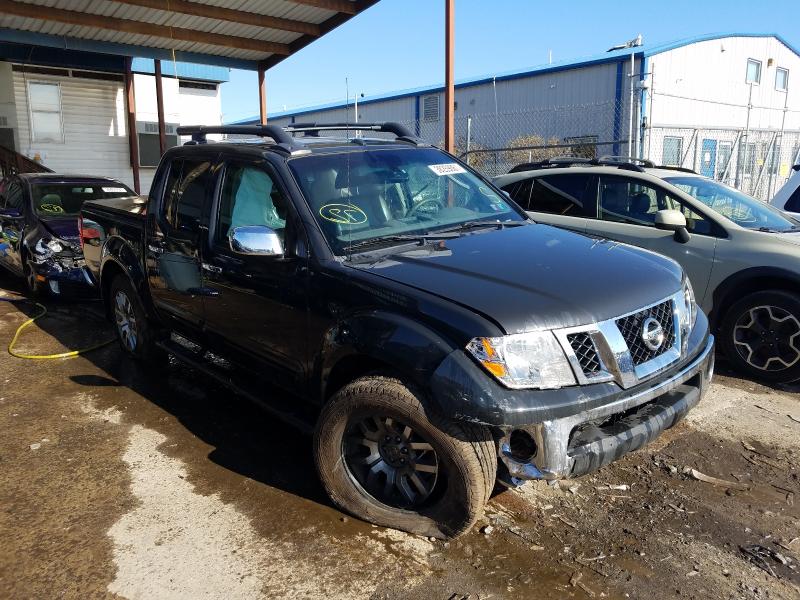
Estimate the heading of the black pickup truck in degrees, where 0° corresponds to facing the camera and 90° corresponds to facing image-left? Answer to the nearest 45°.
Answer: approximately 315°

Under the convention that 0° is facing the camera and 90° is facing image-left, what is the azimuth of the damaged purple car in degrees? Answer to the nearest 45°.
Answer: approximately 315°

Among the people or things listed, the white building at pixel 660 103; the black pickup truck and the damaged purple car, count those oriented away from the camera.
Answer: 0

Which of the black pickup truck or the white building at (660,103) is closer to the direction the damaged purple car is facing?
the black pickup truck

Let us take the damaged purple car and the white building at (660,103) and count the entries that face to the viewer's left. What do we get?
0

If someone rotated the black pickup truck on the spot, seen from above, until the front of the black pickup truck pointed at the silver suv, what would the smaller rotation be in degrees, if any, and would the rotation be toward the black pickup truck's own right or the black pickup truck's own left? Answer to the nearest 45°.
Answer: approximately 90° to the black pickup truck's own left

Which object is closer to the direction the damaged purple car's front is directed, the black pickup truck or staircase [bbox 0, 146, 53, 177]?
the black pickup truck

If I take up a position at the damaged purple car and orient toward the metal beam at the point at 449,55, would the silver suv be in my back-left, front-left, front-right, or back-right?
front-right

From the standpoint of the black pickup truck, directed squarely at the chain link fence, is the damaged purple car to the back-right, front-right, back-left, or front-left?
front-left

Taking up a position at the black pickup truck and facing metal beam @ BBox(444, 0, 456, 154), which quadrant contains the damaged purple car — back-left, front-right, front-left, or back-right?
front-left

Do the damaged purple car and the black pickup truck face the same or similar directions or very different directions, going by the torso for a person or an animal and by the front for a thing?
same or similar directions

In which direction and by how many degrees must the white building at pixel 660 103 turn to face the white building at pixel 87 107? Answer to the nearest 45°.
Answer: approximately 90° to its right
